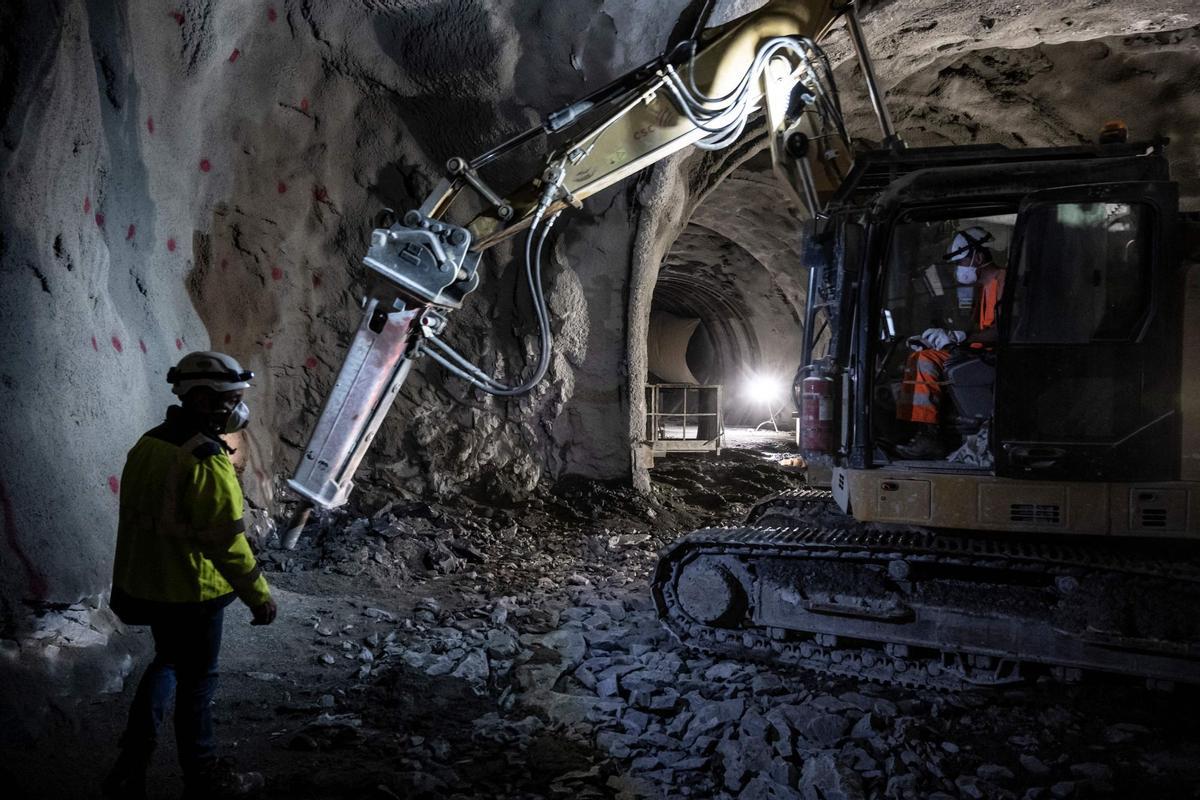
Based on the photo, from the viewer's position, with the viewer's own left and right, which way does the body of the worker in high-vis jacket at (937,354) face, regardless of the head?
facing to the left of the viewer

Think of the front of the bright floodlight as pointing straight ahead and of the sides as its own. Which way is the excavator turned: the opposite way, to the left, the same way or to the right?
to the right

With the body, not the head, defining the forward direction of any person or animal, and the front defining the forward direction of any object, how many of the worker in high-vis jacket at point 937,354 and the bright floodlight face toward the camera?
1

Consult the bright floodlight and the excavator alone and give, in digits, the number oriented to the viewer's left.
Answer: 1

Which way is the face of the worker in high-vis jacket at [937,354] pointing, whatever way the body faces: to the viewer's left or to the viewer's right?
to the viewer's left

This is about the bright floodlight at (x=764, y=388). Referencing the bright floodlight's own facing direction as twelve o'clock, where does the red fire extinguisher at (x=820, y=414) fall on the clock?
The red fire extinguisher is roughly at 12 o'clock from the bright floodlight.

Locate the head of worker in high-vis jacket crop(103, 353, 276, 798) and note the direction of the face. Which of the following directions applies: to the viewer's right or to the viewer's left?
to the viewer's right

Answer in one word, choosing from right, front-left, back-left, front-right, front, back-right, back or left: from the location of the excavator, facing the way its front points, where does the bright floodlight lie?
right

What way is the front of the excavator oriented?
to the viewer's left

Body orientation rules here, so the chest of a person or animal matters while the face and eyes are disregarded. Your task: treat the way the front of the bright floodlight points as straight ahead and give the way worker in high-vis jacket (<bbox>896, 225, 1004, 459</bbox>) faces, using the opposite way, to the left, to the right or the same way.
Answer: to the right

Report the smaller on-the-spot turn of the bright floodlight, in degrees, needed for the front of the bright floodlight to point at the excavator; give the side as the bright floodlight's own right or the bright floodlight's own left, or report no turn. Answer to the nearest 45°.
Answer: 0° — it already faces it
